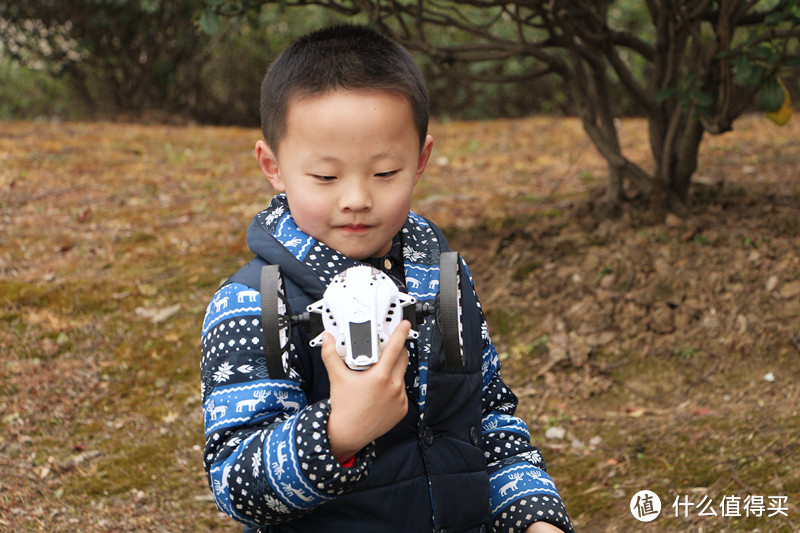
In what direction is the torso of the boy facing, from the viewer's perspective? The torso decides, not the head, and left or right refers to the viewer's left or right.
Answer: facing the viewer and to the right of the viewer

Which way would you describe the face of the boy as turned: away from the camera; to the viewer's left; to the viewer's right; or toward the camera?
toward the camera
